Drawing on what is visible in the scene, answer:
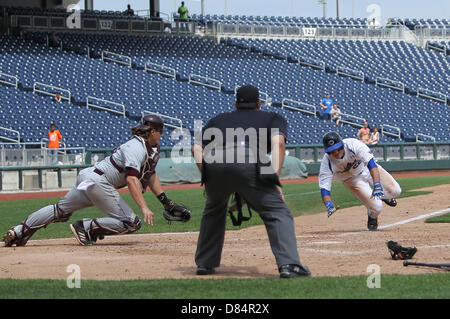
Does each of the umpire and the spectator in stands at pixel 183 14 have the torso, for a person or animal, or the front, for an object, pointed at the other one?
yes

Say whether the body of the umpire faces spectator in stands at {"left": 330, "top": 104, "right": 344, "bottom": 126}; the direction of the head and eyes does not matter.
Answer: yes

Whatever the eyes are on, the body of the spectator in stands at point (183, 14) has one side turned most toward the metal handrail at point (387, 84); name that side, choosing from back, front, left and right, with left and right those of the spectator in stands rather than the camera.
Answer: left

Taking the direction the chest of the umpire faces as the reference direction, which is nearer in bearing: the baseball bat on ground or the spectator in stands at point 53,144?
the spectator in stands

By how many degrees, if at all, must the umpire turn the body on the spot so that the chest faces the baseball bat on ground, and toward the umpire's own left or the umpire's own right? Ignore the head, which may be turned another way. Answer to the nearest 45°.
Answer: approximately 90° to the umpire's own right

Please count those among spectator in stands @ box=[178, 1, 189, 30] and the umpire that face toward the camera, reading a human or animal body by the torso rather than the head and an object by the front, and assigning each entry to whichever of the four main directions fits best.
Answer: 1

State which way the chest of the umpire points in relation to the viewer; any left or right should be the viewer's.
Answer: facing away from the viewer

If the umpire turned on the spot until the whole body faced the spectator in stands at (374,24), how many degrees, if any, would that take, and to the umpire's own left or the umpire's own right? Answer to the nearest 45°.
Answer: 0° — they already face them

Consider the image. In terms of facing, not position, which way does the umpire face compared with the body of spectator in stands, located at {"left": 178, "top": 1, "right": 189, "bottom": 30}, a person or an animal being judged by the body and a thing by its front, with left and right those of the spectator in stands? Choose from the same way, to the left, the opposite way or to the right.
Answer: the opposite way

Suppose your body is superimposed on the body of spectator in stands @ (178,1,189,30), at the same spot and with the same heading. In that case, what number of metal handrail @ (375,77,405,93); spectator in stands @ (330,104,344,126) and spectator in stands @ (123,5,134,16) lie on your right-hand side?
1

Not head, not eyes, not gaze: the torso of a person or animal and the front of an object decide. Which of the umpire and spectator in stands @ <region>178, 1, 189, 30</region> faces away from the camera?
the umpire

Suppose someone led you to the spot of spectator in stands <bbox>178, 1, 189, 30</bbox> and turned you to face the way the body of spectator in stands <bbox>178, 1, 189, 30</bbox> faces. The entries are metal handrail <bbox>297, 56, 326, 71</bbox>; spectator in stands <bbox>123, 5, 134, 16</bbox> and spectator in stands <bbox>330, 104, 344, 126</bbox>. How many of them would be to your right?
1
